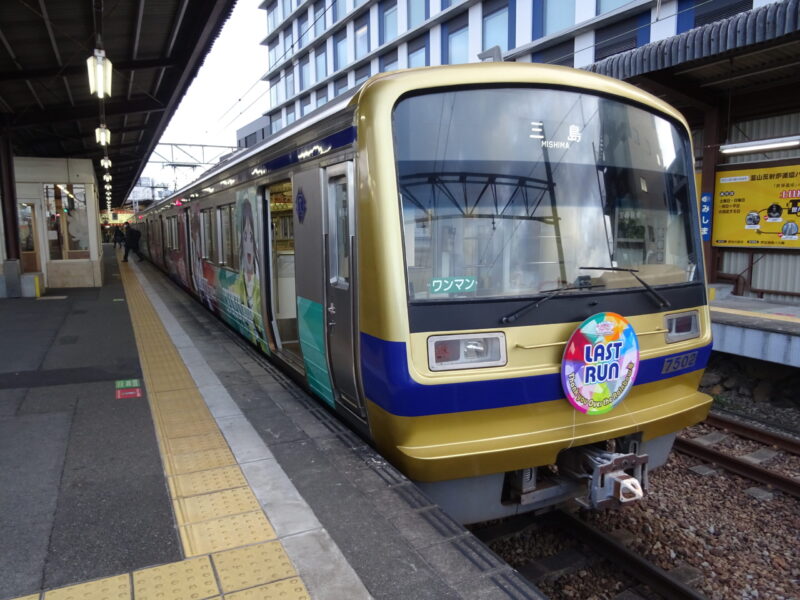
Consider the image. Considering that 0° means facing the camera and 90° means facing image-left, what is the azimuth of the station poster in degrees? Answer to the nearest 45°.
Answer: approximately 45°

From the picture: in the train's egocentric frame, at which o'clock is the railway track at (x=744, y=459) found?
The railway track is roughly at 9 o'clock from the train.

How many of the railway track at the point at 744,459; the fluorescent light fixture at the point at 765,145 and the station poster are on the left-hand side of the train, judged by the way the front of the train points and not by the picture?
3

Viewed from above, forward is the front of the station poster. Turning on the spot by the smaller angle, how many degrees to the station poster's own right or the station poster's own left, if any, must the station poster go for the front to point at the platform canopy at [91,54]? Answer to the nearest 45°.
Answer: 0° — it already faces it

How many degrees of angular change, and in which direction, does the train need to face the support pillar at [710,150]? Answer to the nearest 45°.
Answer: approximately 90° to its left

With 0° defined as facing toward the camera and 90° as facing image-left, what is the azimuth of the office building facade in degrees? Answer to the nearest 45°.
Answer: approximately 45°

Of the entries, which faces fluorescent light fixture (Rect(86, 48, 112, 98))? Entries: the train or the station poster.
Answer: the station poster

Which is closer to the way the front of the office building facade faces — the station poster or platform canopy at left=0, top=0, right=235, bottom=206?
the platform canopy

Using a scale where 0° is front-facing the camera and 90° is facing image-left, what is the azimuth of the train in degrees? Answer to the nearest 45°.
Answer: approximately 315°

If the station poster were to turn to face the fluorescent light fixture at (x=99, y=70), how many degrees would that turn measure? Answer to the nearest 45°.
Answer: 0° — it already faces it
